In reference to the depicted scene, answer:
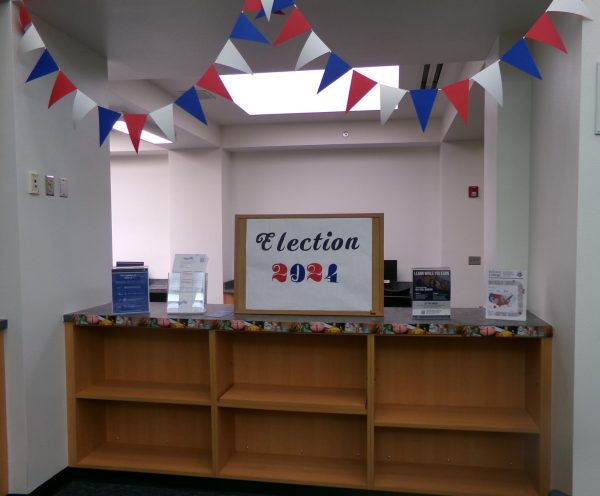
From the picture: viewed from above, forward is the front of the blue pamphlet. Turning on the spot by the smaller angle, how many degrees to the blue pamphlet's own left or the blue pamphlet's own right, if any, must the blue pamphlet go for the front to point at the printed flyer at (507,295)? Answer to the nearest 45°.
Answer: approximately 45° to the blue pamphlet's own left

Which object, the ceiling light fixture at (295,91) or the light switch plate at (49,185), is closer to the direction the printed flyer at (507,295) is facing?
the light switch plate

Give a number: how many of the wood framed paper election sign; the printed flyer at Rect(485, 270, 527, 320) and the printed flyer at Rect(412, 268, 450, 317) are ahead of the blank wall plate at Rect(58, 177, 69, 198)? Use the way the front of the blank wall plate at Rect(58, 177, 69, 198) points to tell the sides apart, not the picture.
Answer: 3

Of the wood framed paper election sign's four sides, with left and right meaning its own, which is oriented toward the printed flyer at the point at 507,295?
left

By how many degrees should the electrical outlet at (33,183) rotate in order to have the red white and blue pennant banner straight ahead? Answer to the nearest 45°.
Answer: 0° — it already faces it

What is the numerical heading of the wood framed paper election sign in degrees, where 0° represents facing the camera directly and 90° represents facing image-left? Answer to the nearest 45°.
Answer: approximately 0°

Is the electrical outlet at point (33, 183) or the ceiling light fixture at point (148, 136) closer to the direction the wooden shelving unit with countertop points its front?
the electrical outlet

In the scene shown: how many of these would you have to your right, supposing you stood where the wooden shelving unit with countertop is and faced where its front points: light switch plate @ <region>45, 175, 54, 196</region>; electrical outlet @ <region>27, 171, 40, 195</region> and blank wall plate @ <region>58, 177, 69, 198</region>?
3

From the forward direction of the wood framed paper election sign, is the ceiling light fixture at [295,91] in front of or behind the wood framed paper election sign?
behind
